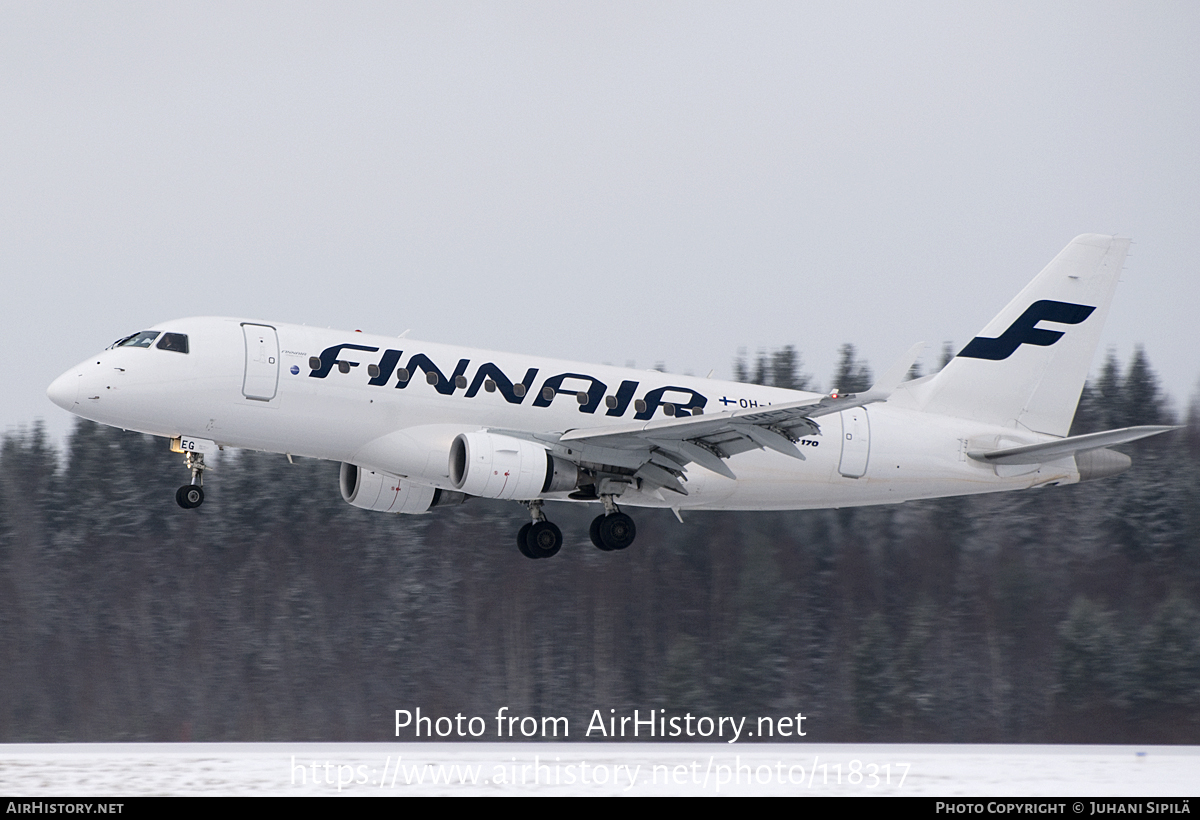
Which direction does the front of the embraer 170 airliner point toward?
to the viewer's left
